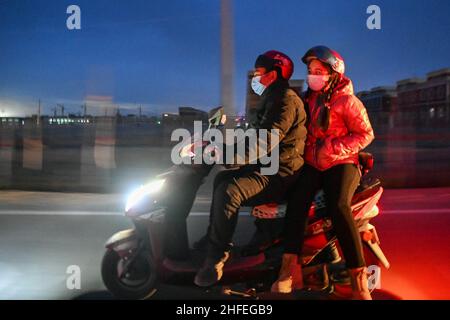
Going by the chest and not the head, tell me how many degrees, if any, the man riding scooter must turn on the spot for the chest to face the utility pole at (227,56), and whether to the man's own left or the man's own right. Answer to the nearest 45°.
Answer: approximately 90° to the man's own right

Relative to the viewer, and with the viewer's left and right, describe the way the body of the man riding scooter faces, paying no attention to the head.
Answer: facing to the left of the viewer

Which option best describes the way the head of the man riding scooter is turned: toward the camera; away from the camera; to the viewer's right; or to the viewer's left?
to the viewer's left

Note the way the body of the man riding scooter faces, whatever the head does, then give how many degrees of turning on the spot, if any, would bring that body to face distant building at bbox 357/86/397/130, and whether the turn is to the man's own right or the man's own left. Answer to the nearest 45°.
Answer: approximately 90° to the man's own right

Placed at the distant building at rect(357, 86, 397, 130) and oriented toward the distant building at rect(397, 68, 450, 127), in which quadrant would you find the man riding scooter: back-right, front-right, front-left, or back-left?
back-right

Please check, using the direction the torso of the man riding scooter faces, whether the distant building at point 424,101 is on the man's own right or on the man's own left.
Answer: on the man's own right
